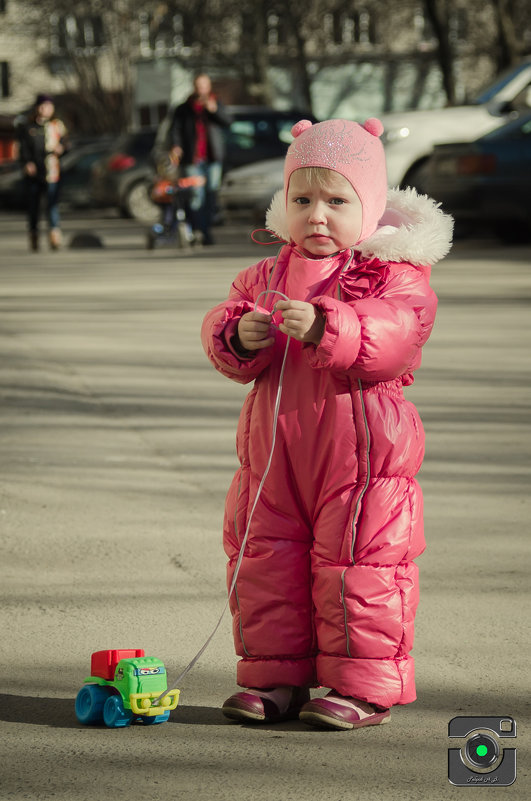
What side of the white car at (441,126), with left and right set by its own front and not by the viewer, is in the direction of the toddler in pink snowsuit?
left

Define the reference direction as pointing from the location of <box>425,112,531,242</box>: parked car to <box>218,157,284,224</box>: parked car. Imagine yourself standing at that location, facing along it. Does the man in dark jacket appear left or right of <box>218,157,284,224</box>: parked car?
left

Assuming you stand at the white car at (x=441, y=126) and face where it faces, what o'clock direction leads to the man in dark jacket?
The man in dark jacket is roughly at 11 o'clock from the white car.

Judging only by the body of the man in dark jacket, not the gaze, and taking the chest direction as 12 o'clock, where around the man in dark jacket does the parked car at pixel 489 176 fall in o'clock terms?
The parked car is roughly at 10 o'clock from the man in dark jacket.

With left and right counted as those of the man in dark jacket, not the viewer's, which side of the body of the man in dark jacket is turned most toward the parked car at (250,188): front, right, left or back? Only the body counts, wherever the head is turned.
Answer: back

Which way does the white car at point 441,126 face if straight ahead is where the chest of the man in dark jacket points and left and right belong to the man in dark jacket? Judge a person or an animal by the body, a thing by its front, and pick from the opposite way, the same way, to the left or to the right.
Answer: to the right

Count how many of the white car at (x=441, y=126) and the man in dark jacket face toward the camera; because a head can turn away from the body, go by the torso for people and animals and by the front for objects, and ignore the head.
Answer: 1

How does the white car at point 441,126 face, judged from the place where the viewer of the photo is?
facing to the left of the viewer

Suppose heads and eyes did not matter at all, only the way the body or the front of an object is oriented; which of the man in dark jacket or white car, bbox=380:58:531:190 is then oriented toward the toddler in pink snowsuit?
the man in dark jacket

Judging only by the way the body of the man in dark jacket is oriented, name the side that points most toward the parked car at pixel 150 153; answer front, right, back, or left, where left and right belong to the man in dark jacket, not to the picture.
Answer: back
